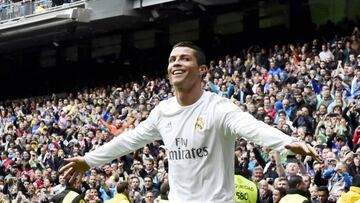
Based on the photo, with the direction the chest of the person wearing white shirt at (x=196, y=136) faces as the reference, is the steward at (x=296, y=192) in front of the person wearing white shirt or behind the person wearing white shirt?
behind

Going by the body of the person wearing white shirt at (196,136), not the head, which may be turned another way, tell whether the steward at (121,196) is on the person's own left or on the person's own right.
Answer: on the person's own right

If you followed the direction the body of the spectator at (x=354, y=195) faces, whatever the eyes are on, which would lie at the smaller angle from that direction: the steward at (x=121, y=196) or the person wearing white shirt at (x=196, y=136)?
the steward

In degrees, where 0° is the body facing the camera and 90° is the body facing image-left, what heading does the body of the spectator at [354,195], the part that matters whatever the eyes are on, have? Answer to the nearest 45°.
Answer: approximately 180°

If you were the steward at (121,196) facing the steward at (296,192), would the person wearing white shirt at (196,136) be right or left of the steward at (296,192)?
right

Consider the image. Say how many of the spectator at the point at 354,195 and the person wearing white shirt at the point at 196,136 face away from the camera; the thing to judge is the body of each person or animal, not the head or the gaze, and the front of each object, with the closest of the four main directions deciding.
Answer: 1

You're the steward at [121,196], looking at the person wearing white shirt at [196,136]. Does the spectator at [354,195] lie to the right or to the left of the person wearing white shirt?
left

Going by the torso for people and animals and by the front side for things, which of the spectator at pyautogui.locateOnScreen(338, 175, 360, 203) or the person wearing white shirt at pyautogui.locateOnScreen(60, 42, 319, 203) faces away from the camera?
the spectator

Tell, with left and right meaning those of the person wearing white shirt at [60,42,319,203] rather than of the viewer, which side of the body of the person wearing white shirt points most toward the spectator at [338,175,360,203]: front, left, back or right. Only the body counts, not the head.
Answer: back

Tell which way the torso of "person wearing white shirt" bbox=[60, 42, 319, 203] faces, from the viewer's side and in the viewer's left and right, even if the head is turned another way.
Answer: facing the viewer and to the left of the viewer

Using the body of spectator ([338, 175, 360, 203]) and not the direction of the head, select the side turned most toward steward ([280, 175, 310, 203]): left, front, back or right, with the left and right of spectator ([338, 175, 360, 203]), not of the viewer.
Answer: left

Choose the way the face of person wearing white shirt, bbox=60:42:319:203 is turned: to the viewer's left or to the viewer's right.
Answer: to the viewer's left
